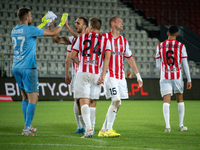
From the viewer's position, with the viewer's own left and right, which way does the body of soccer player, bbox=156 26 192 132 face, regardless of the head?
facing away from the viewer

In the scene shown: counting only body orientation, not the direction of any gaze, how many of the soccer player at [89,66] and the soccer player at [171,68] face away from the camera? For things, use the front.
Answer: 2

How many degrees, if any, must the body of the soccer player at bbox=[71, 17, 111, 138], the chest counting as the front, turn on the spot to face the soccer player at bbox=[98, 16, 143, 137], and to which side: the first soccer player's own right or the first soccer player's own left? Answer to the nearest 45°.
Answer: approximately 45° to the first soccer player's own right

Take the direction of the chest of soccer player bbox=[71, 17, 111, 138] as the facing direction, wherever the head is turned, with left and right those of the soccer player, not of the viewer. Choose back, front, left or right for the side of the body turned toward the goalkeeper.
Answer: left

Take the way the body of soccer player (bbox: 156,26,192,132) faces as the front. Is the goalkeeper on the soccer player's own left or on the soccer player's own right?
on the soccer player's own left

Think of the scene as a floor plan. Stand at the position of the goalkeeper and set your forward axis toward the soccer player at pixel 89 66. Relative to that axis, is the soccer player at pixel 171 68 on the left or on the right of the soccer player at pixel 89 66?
left

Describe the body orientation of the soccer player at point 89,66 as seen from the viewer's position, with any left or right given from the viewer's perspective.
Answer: facing away from the viewer
